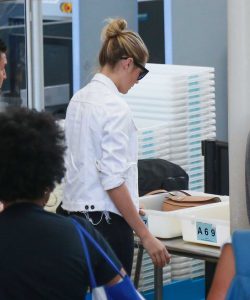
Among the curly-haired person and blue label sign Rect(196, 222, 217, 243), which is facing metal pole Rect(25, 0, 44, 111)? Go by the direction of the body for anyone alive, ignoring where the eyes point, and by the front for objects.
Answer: the curly-haired person

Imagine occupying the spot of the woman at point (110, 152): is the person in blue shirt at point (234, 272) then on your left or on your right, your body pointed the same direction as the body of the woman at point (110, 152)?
on your right

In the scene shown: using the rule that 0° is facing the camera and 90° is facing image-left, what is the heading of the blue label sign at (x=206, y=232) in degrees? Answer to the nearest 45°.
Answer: approximately 0°

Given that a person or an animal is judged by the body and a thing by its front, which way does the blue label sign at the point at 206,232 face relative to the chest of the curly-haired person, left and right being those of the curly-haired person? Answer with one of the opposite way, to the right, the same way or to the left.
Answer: the opposite way

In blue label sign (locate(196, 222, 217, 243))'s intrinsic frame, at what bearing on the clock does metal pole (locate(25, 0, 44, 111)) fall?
The metal pole is roughly at 5 o'clock from the blue label sign.

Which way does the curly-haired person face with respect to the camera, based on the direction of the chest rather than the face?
away from the camera

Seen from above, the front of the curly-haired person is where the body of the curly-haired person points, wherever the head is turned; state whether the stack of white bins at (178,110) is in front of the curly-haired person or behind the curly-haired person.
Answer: in front

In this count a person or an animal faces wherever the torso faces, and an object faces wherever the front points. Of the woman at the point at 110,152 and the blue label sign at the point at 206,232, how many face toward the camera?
1

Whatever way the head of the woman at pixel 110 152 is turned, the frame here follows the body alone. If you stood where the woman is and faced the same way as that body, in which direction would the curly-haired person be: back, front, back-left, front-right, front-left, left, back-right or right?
back-right

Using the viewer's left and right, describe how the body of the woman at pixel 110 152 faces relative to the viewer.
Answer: facing away from the viewer and to the right of the viewer
